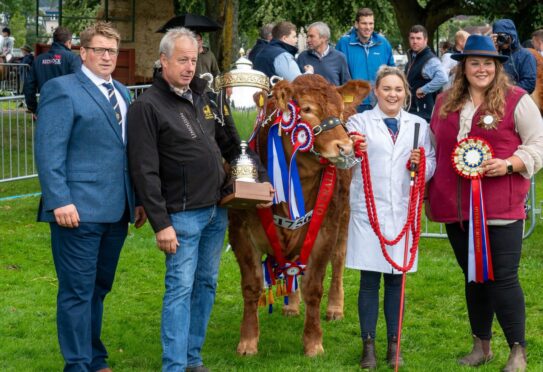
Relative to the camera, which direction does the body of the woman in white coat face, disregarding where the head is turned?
toward the camera

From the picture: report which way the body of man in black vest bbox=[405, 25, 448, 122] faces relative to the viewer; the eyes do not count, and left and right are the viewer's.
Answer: facing the viewer and to the left of the viewer

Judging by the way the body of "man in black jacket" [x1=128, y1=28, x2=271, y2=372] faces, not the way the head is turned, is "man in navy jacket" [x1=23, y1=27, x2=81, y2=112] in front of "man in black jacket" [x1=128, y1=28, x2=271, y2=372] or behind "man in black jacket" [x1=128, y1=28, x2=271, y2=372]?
behind

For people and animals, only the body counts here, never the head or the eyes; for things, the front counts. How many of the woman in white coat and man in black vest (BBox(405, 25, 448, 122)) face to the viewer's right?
0

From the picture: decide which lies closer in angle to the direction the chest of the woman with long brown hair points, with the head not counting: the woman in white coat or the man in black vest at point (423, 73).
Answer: the woman in white coat

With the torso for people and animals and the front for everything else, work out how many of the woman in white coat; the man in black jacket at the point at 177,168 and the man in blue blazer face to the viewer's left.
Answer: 0

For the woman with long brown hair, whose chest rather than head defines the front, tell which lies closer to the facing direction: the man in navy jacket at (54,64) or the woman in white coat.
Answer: the woman in white coat

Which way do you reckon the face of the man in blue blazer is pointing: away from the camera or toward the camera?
toward the camera

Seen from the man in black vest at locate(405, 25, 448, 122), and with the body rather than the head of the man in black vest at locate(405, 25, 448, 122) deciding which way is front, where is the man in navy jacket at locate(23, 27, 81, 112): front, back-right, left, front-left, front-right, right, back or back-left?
front-right

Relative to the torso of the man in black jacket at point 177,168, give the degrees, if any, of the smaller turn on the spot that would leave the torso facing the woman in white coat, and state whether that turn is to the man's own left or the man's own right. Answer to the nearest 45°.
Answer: approximately 45° to the man's own left

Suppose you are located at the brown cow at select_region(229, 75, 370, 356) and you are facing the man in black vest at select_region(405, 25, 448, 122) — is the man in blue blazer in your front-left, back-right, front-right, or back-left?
back-left

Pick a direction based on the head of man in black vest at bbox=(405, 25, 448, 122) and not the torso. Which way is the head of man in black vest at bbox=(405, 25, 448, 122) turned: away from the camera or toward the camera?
toward the camera
